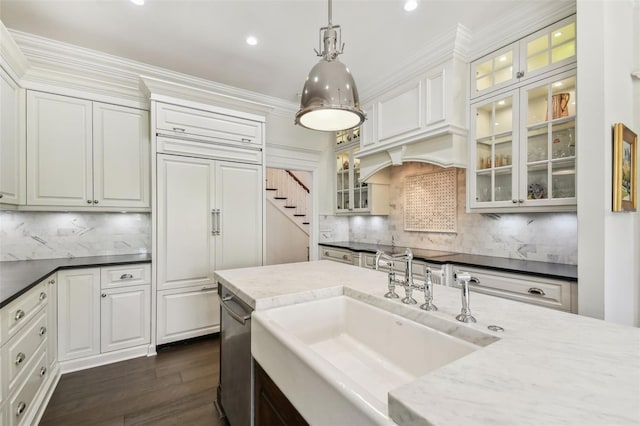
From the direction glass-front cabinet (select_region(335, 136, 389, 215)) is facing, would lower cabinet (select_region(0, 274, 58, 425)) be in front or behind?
in front

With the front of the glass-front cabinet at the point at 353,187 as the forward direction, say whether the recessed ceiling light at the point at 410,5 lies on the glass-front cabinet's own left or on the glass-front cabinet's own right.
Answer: on the glass-front cabinet's own left

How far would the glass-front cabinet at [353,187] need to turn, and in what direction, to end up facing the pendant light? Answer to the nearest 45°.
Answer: approximately 45° to its left

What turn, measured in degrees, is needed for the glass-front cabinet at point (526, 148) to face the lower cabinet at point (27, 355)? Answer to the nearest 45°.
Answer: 0° — it already faces it

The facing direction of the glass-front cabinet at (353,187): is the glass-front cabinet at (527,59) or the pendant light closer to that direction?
the pendant light

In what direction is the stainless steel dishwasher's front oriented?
to the viewer's left

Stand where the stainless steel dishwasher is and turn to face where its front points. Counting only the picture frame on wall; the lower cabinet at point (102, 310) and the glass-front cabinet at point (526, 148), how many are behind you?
2

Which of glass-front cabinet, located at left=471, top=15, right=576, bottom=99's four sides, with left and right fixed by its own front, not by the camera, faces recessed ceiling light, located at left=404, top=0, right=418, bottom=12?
front

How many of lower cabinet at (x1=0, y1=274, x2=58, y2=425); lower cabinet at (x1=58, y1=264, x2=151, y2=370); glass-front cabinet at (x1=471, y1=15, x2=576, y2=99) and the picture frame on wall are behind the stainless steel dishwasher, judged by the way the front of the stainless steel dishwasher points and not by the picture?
2

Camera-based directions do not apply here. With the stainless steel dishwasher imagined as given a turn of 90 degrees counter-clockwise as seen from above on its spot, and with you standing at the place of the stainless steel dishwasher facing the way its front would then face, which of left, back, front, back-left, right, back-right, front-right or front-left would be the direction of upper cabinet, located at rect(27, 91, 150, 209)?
back-right

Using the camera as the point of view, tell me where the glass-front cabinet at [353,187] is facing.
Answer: facing the viewer and to the left of the viewer
